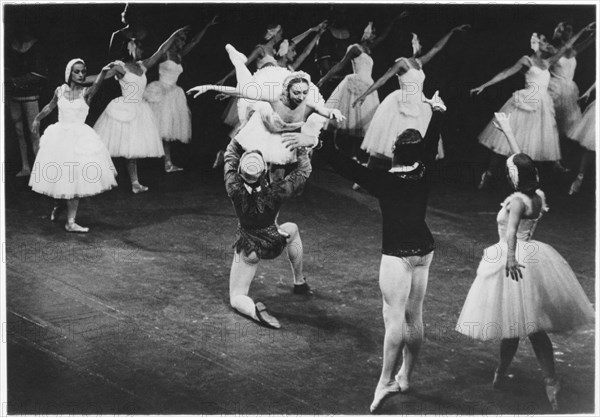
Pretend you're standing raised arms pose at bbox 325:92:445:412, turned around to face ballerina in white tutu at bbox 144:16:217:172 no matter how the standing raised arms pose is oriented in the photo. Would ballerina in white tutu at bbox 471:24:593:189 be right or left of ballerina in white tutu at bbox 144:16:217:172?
right

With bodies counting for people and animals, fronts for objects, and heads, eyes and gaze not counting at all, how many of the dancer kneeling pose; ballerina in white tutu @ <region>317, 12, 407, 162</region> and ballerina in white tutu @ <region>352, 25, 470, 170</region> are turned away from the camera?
1

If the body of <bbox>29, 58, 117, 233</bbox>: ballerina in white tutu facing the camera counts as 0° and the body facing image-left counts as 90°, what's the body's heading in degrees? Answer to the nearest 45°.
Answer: approximately 315°

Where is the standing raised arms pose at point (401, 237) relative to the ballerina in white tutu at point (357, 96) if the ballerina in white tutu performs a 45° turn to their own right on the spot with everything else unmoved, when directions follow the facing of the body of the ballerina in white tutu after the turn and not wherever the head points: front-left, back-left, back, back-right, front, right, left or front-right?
front

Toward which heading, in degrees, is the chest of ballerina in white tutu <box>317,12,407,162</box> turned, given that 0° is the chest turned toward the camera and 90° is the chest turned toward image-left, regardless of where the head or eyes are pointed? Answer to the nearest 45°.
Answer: approximately 315°

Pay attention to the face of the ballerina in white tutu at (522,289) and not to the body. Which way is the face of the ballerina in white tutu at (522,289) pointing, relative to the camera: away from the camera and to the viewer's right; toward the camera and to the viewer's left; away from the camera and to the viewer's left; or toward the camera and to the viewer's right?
away from the camera and to the viewer's left
